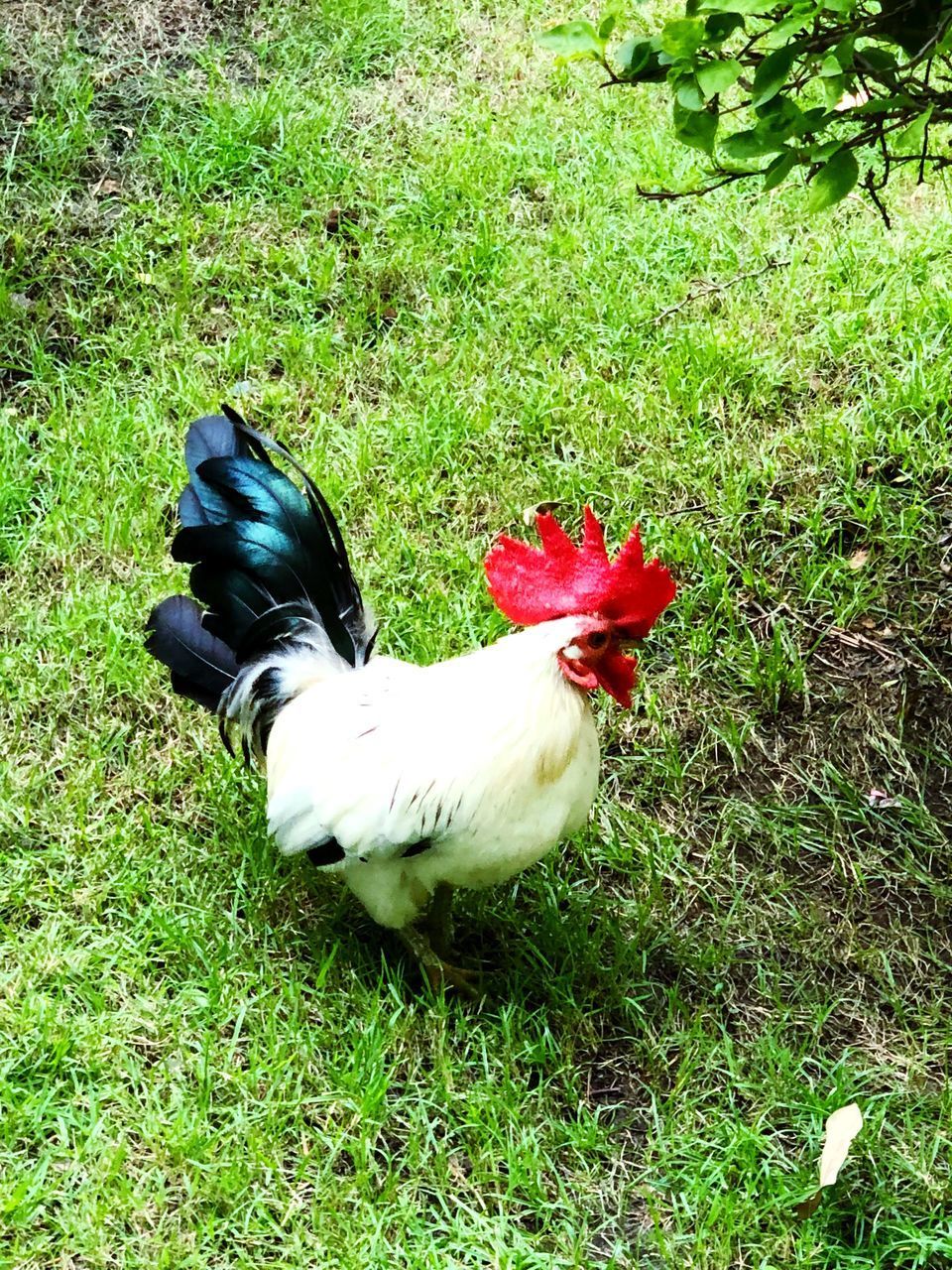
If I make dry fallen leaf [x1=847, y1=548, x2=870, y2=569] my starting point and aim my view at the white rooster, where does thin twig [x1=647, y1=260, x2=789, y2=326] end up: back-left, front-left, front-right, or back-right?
back-right

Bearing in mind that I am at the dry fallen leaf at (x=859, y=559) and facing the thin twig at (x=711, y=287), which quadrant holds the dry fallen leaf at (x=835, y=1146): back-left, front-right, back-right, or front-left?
back-left

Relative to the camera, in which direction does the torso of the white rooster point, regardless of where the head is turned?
to the viewer's right

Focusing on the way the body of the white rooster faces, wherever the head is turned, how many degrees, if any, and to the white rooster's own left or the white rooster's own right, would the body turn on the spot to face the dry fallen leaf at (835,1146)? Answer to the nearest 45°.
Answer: approximately 45° to the white rooster's own right

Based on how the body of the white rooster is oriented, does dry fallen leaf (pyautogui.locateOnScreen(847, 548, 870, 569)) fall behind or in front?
in front

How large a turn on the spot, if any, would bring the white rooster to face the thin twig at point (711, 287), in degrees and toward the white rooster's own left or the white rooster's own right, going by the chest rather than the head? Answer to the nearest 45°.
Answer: approximately 45° to the white rooster's own left
